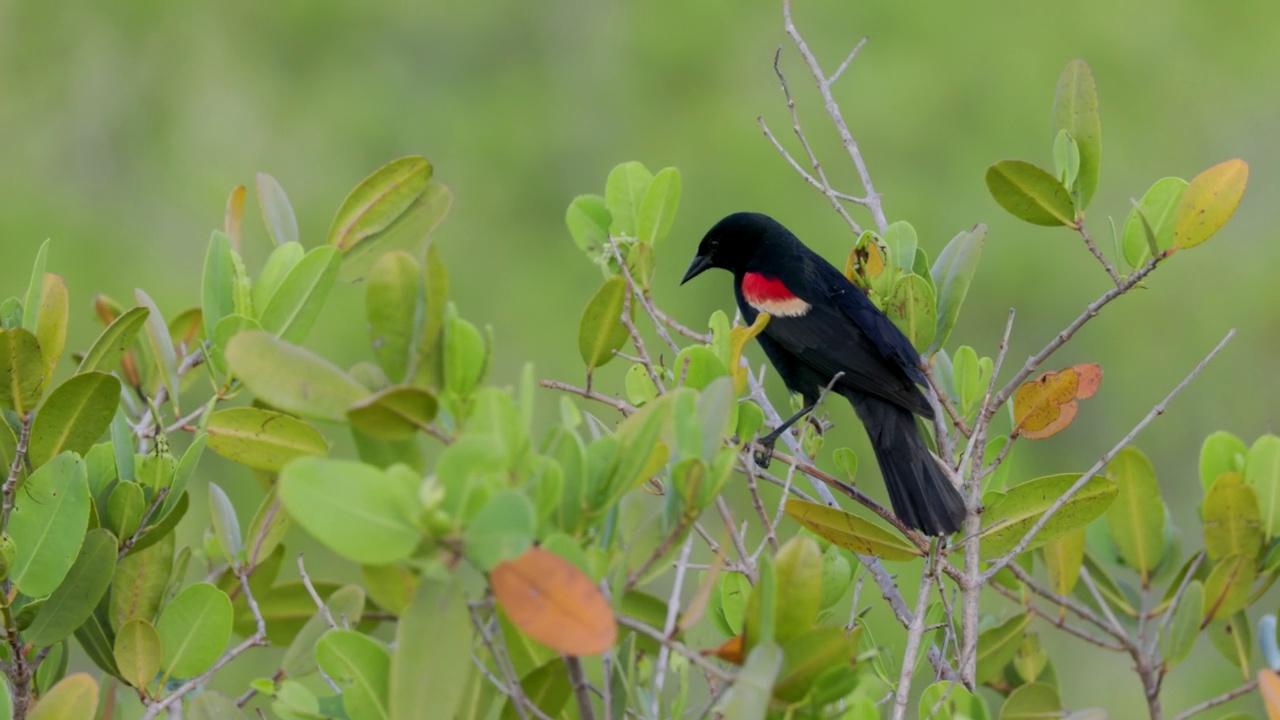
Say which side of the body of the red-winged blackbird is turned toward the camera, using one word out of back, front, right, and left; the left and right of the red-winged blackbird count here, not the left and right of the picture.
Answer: left
